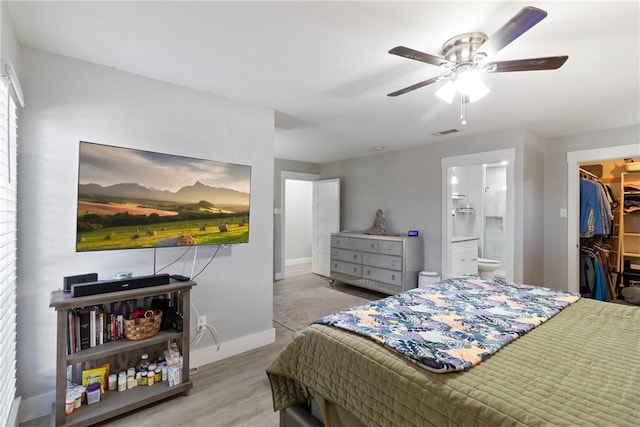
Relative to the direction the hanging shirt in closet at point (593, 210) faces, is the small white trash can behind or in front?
in front

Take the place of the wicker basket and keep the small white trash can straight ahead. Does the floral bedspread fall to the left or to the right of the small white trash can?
right

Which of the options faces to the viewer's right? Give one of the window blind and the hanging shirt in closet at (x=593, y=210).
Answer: the window blind

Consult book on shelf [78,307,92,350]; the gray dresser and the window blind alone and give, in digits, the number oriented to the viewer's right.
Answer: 1

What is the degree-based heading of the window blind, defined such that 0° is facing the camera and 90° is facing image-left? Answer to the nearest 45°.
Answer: approximately 270°
